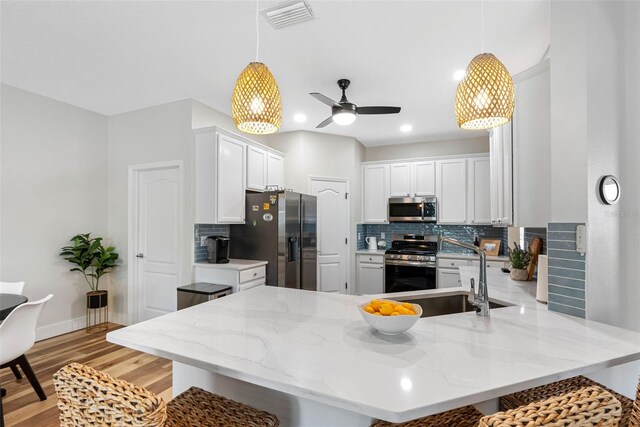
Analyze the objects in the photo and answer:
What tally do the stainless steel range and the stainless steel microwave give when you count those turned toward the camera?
2

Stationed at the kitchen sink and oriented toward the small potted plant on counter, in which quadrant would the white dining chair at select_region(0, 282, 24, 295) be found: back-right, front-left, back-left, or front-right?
back-left

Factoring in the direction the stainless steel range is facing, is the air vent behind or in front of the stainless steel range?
in front

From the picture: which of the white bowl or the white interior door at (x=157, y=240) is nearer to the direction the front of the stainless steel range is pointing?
the white bowl

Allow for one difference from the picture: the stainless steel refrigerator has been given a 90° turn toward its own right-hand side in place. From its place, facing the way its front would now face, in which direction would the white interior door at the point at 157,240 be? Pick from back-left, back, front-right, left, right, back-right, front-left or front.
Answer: front-right

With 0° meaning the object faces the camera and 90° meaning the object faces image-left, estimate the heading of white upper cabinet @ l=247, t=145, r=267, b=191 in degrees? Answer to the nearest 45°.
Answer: approximately 315°

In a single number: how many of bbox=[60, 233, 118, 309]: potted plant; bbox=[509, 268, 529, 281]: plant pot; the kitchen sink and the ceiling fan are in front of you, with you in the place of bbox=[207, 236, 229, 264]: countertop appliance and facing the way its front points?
3

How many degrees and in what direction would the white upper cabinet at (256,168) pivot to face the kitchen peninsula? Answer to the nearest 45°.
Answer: approximately 45° to its right

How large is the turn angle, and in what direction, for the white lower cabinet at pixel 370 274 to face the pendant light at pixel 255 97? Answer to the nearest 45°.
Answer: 0° — it already faces it
